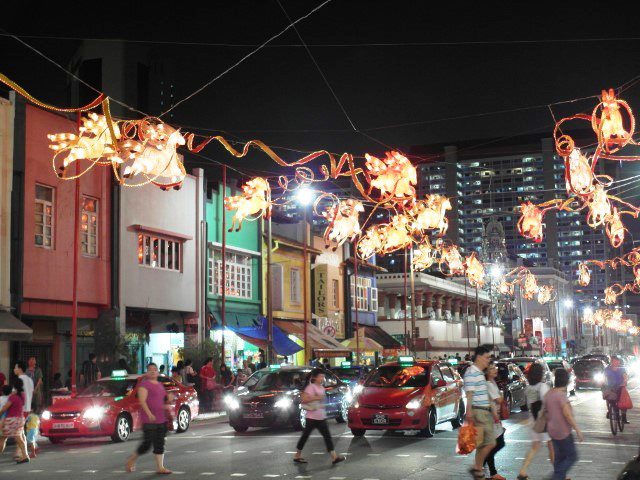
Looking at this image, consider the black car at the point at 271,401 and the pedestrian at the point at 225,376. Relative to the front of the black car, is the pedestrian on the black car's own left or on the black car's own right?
on the black car's own right

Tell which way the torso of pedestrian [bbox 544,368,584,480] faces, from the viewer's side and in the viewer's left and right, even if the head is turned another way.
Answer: facing away from the viewer and to the right of the viewer

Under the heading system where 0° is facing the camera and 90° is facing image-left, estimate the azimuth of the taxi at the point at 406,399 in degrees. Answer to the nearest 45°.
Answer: approximately 45°

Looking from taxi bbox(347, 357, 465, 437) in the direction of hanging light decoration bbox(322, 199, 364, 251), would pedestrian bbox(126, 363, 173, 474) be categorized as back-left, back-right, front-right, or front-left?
back-left

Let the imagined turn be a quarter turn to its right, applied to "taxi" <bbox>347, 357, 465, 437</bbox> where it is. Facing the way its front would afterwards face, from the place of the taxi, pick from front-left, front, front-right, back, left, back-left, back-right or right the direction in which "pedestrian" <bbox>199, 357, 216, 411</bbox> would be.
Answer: front

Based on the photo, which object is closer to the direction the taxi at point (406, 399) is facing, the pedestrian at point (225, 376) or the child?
the child

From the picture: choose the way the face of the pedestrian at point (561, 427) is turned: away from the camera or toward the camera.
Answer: away from the camera

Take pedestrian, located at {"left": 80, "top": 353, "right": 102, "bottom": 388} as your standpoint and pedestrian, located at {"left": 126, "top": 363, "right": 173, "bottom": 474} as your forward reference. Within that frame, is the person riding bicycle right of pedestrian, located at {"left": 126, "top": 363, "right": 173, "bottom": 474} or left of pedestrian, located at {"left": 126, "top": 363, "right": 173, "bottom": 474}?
left

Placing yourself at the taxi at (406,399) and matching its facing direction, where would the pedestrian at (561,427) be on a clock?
The pedestrian is roughly at 10 o'clock from the taxi.

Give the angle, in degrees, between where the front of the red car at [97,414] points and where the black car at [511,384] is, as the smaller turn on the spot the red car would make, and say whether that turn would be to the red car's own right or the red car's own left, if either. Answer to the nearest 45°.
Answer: approximately 135° to the red car's own left

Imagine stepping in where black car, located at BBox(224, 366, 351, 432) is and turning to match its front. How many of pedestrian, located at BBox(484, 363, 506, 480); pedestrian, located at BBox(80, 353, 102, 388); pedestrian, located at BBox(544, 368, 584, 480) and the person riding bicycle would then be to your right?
1

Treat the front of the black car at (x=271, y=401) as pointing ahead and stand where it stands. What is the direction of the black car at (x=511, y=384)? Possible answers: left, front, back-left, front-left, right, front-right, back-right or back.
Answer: back

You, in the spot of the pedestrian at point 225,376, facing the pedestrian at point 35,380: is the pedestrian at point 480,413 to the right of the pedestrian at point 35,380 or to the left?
left
